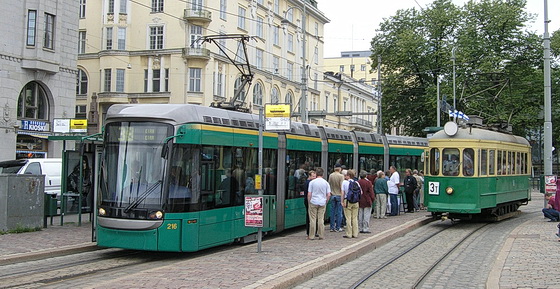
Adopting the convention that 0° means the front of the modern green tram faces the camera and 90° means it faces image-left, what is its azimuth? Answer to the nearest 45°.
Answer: approximately 45°

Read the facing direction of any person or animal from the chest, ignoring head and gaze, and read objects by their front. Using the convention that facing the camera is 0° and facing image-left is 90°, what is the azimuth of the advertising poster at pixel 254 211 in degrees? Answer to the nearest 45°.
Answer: approximately 0°
